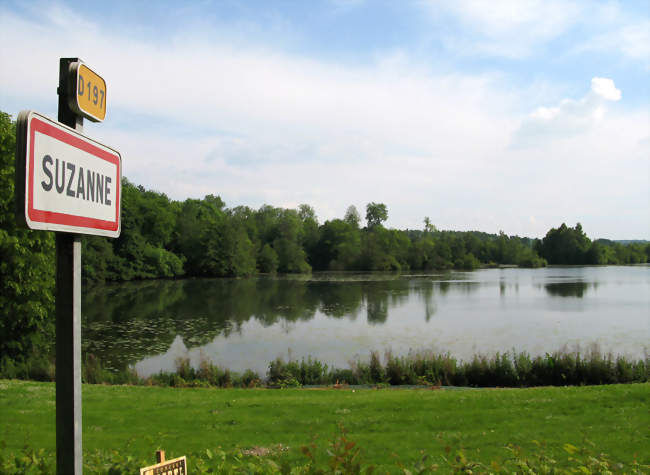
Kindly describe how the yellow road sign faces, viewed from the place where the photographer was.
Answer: facing the viewer and to the right of the viewer
